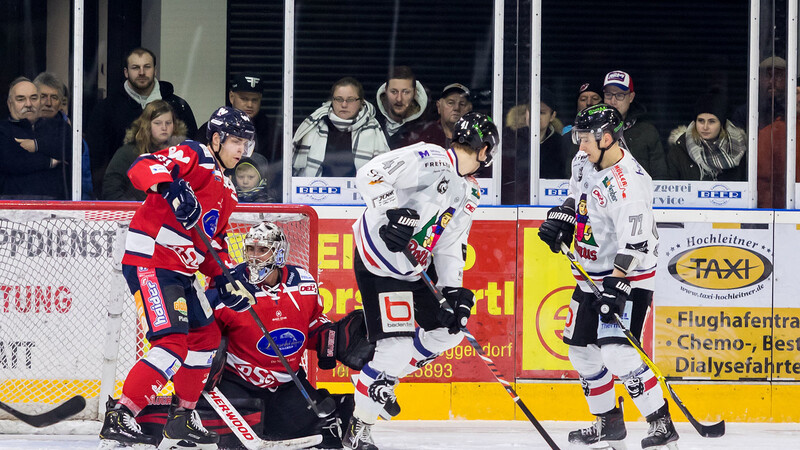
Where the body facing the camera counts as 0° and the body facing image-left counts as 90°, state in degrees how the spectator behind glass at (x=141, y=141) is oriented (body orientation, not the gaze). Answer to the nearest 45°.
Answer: approximately 315°

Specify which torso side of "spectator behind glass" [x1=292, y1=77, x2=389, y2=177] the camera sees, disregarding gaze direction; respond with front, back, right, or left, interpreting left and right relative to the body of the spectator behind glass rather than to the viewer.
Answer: front

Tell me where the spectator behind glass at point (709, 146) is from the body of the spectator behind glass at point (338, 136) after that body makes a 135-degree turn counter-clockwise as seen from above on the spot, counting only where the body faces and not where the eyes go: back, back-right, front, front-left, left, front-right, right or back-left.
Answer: front-right

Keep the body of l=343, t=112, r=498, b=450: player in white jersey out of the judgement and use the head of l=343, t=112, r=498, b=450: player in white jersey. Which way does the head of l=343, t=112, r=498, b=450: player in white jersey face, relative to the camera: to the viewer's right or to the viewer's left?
to the viewer's right

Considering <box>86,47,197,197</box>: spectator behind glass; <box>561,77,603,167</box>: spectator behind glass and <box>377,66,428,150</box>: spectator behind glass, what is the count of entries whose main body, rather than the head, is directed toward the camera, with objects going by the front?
3

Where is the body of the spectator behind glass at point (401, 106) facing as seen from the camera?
toward the camera

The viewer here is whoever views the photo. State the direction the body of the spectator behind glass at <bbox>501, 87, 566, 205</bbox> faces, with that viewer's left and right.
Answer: facing the viewer

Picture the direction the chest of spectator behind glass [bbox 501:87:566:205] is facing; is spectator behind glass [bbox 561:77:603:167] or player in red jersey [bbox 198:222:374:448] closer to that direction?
the player in red jersey

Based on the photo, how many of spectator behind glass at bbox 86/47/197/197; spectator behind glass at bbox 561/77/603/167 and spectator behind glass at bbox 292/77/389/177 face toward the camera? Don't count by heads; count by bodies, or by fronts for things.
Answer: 3

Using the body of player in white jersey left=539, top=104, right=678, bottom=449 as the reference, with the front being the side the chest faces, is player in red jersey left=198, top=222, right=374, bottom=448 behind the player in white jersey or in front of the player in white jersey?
in front
